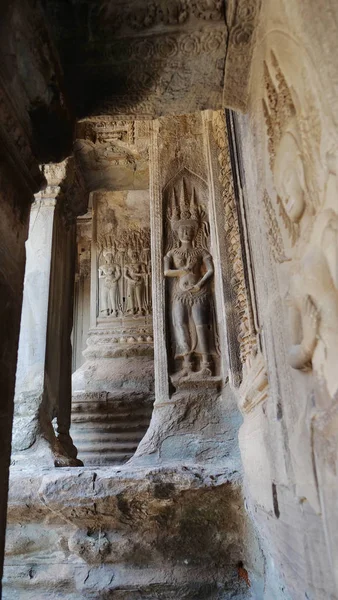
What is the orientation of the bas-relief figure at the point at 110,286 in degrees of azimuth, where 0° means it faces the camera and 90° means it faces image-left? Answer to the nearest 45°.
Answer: approximately 0°

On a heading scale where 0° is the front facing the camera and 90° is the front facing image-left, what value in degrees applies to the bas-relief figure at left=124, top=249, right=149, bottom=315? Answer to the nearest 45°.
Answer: approximately 0°
